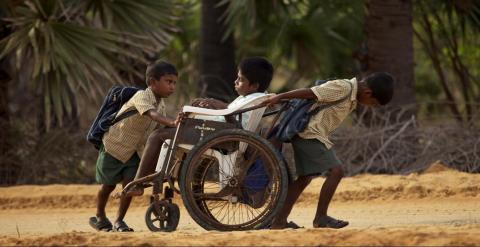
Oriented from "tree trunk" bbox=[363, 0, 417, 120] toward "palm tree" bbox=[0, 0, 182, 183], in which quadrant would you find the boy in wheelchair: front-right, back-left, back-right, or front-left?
front-left

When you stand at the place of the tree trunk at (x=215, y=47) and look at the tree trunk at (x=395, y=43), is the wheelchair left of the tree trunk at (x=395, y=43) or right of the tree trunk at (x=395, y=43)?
right

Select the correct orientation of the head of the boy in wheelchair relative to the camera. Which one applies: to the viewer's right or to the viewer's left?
to the viewer's left

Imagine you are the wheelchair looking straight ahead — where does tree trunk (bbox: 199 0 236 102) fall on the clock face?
The tree trunk is roughly at 3 o'clock from the wheelchair.

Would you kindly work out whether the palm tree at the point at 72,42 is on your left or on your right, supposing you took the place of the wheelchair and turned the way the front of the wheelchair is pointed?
on your right

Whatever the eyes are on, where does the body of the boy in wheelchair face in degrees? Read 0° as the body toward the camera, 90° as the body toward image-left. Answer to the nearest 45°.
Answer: approximately 90°

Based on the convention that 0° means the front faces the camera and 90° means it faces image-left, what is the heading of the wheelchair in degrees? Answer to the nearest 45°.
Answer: approximately 90°

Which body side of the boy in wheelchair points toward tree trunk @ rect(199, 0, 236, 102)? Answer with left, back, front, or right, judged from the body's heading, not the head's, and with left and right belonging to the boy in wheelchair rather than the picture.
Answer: right

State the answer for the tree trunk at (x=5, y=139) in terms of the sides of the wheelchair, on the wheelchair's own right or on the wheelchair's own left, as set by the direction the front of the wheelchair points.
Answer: on the wheelchair's own right
